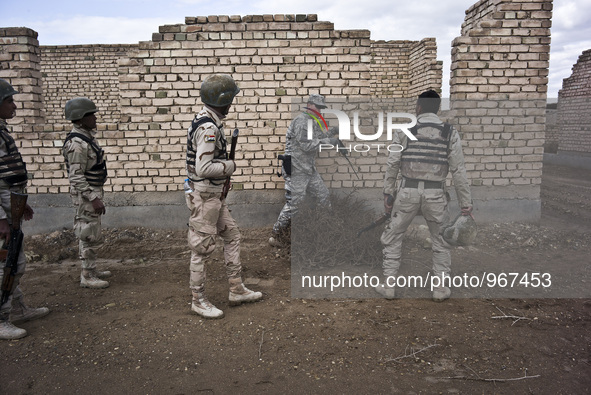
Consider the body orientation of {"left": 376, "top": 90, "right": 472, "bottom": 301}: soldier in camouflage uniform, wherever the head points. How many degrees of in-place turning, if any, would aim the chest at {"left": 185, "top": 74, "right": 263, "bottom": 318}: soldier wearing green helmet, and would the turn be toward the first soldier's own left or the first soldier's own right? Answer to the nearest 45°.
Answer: approximately 135° to the first soldier's own left

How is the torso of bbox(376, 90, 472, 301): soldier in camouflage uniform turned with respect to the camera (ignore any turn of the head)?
away from the camera

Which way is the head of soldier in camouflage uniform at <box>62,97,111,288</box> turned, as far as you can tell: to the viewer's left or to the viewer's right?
to the viewer's right

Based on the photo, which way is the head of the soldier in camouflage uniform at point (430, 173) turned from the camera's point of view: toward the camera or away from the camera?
away from the camera

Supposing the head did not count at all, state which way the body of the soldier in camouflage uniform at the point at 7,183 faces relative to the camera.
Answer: to the viewer's right

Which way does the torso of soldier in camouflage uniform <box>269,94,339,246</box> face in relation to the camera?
to the viewer's right

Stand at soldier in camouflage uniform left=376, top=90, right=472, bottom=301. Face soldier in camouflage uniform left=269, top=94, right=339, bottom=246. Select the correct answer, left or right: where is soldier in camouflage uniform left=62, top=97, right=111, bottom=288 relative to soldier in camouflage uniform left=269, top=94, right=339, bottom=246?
left

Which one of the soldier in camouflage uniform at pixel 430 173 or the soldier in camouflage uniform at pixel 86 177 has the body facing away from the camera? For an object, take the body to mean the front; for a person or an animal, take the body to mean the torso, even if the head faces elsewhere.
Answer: the soldier in camouflage uniform at pixel 430 173

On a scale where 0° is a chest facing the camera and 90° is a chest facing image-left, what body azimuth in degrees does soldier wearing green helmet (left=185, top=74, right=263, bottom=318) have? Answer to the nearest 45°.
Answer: approximately 270°

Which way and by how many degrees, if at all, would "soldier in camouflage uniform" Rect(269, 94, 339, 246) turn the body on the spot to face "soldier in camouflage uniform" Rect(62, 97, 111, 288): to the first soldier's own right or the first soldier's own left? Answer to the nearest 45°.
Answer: approximately 135° to the first soldier's own right

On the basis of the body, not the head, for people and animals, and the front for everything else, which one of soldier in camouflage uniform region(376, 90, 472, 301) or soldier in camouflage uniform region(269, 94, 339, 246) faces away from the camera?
soldier in camouflage uniform region(376, 90, 472, 301)

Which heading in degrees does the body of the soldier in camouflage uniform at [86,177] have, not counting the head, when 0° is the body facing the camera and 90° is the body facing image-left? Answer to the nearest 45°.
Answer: approximately 270°
